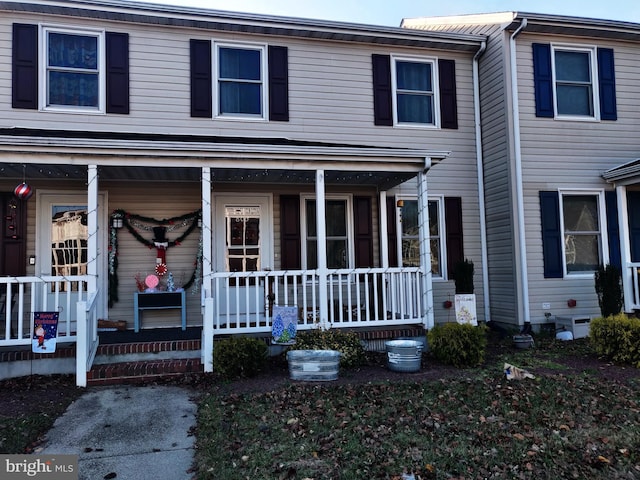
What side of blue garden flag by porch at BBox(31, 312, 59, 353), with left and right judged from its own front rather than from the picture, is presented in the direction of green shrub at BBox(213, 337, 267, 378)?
left

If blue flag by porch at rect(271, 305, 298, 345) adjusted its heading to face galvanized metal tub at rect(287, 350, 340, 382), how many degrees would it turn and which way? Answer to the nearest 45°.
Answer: approximately 45° to its left

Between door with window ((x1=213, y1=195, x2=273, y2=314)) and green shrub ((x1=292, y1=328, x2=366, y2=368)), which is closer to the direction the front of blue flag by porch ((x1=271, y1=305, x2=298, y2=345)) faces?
the green shrub

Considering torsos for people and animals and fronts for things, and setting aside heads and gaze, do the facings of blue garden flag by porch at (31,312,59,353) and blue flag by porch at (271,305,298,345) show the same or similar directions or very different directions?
same or similar directions

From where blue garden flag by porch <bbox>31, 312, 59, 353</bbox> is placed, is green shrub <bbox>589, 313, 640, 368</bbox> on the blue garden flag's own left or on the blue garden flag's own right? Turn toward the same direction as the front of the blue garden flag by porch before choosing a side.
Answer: on the blue garden flag's own left

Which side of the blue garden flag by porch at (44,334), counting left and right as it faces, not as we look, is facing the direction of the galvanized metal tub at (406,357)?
left

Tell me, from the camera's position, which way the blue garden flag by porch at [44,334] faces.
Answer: facing the viewer

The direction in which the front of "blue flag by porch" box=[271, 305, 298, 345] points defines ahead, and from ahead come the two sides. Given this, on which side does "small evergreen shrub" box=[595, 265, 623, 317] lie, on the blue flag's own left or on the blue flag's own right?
on the blue flag's own left

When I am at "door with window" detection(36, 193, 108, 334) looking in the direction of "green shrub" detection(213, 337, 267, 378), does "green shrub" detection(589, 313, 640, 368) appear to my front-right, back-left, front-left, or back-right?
front-left

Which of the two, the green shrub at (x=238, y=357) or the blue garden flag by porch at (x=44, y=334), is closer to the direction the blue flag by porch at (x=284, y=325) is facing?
the green shrub

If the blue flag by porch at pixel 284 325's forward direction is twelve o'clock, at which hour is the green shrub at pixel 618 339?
The green shrub is roughly at 9 o'clock from the blue flag by porch.

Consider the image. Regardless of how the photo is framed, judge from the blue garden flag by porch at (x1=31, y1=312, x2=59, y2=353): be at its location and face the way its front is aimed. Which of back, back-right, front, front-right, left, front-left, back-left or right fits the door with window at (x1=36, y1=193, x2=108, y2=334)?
back

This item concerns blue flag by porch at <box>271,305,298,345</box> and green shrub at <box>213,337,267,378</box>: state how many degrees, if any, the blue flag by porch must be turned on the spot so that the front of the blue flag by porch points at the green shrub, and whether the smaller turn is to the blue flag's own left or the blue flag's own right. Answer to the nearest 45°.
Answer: approximately 45° to the blue flag's own right

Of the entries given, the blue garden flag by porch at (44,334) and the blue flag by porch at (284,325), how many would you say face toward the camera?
2

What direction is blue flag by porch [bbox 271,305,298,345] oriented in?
toward the camera
